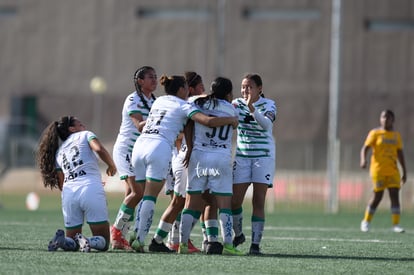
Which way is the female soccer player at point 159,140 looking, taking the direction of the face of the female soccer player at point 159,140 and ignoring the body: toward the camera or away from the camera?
away from the camera

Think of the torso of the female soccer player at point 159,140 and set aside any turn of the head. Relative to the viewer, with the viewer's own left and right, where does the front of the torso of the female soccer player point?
facing away from the viewer and to the right of the viewer

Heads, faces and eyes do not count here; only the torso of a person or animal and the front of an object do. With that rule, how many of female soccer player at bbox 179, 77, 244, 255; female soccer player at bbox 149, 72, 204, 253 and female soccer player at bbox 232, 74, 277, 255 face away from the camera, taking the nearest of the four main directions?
1

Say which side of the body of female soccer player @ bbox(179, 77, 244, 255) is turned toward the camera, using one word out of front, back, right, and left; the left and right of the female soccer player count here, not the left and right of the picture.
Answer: back

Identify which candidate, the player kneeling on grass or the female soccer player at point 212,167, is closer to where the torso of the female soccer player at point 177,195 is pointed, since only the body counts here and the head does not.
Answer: the female soccer player

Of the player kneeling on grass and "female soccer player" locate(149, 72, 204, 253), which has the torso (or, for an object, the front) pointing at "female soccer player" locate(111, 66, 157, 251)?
the player kneeling on grass

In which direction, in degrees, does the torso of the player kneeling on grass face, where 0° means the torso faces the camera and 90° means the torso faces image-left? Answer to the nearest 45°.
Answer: approximately 225°

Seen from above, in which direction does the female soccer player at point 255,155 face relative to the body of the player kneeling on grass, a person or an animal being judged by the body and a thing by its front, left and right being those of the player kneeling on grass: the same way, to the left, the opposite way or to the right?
the opposite way

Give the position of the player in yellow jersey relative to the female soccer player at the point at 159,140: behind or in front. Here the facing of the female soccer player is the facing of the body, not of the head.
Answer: in front
